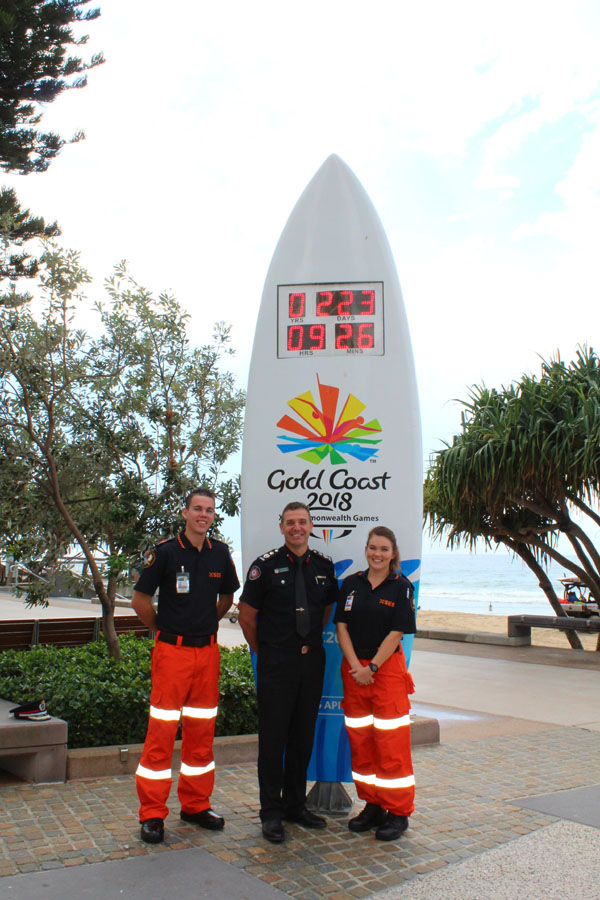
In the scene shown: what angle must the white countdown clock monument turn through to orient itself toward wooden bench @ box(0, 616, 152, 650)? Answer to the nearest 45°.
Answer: approximately 135° to its right

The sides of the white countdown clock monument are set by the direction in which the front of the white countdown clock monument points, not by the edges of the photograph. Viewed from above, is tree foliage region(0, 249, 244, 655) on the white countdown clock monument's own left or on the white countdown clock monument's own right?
on the white countdown clock monument's own right

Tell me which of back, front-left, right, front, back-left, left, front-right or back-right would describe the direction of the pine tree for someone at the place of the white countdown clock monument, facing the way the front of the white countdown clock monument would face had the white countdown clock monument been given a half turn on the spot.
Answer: front-left

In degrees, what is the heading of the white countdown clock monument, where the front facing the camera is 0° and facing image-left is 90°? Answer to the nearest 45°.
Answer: approximately 0°
